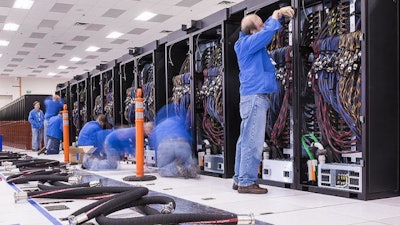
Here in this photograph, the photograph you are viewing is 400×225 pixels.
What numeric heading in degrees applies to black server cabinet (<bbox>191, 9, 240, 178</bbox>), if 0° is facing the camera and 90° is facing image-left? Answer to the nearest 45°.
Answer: approximately 45°

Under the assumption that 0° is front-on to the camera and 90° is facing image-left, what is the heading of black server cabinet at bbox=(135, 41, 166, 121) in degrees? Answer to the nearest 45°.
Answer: approximately 45°

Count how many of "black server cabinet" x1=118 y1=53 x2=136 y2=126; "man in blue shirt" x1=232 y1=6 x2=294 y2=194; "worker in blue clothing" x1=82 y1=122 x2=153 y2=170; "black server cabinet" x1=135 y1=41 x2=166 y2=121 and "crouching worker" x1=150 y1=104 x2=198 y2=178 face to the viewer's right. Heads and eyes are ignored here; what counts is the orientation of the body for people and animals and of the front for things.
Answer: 2

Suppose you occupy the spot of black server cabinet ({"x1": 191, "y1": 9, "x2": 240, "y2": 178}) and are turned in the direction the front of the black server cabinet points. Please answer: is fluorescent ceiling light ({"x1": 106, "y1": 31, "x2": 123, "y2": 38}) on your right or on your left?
on your right

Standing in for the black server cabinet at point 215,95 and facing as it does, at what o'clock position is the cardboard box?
The cardboard box is roughly at 3 o'clock from the black server cabinet.

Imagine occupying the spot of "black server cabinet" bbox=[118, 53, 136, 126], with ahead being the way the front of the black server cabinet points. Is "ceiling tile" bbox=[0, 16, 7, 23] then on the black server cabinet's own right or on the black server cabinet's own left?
on the black server cabinet's own right

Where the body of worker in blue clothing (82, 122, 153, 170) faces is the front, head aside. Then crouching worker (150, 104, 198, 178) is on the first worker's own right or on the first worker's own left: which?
on the first worker's own right

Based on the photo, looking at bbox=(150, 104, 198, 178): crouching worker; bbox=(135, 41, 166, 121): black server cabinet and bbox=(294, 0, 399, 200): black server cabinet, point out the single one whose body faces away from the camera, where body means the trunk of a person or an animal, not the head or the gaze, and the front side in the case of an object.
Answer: the crouching worker

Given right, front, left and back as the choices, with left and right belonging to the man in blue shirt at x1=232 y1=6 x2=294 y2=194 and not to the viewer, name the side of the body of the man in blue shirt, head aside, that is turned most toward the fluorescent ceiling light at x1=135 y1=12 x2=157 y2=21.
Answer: left

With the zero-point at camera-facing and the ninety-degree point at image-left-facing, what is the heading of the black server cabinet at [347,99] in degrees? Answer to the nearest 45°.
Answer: approximately 45°

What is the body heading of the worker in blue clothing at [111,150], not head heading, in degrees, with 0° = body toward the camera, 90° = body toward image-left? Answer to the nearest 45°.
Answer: approximately 270°

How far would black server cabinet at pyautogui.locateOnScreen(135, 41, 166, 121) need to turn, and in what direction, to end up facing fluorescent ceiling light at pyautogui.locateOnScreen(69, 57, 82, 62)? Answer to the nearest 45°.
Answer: approximately 135° to its right
